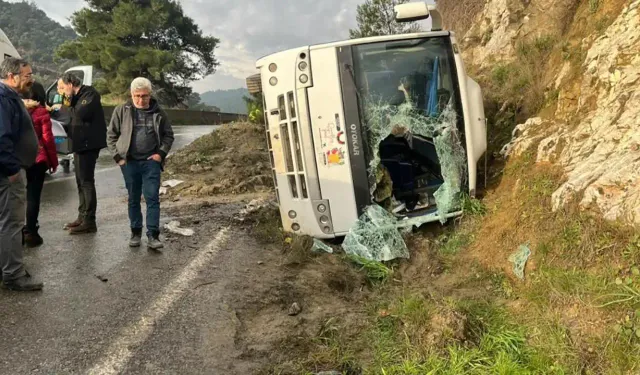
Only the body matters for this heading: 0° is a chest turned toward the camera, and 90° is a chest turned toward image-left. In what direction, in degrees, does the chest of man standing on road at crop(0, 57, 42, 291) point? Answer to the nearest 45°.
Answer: approximately 270°

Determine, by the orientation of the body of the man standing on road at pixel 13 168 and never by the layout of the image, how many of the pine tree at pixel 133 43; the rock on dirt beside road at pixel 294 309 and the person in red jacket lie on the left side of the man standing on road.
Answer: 2

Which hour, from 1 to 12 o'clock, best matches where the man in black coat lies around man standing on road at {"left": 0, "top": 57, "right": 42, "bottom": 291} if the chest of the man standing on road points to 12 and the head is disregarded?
The man in black coat is roughly at 10 o'clock from the man standing on road.

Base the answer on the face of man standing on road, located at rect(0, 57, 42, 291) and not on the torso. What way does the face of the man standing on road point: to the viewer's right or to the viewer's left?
to the viewer's right

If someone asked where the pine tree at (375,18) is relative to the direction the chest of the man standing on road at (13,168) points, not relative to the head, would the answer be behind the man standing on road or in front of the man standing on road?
in front

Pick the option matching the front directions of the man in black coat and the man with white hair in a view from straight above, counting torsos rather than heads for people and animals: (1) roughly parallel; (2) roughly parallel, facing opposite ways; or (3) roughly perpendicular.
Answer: roughly perpendicular

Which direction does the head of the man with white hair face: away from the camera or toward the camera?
toward the camera

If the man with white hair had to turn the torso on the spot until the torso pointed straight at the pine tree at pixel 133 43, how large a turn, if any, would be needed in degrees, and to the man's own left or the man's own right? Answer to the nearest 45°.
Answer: approximately 180°

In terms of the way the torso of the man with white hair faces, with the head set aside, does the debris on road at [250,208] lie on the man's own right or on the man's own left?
on the man's own left

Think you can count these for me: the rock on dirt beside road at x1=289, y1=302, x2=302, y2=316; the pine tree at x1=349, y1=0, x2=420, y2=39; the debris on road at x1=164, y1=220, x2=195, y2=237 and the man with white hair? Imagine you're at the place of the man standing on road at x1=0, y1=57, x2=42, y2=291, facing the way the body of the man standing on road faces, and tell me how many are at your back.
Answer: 0

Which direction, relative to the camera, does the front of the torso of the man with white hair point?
toward the camera

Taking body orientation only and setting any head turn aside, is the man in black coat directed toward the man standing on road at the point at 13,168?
no
